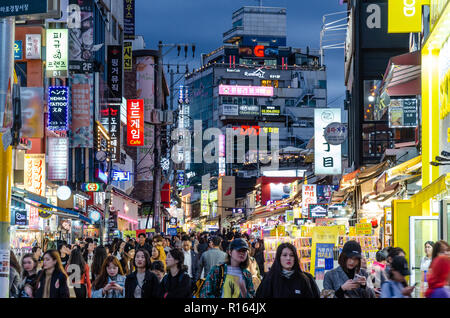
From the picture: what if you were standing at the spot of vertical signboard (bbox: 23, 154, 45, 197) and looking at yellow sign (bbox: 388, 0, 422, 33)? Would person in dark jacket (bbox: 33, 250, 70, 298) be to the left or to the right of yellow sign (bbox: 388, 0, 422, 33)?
right

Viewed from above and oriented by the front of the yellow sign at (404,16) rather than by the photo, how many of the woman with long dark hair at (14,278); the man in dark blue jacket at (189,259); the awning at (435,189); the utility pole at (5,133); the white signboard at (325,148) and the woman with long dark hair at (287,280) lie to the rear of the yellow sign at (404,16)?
1

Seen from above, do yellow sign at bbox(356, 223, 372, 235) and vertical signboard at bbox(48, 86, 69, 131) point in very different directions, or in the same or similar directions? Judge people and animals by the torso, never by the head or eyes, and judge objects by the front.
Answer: same or similar directions

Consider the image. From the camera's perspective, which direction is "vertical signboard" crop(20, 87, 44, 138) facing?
toward the camera

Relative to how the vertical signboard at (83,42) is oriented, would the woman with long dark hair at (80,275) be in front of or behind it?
in front

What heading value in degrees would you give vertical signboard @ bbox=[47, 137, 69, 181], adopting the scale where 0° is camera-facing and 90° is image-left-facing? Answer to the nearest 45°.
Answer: approximately 0°

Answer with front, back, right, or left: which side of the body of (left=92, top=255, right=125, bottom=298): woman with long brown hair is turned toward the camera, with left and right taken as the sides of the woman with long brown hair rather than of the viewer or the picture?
front

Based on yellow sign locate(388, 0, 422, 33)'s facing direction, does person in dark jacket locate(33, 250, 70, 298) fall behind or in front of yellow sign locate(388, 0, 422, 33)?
in front

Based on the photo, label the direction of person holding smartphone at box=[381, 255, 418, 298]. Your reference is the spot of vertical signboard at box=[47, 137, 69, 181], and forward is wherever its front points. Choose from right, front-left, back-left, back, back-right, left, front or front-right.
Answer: front

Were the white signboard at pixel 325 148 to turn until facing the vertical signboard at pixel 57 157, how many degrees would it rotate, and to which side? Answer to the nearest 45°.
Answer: approximately 45° to its right

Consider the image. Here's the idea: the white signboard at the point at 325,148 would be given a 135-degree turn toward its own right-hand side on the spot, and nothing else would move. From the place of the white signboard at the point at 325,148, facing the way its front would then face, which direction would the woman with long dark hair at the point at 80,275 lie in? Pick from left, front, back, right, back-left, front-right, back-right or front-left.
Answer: back-left

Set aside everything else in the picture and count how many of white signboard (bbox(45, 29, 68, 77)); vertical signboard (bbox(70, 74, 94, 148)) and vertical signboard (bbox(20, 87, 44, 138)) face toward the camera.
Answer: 3
